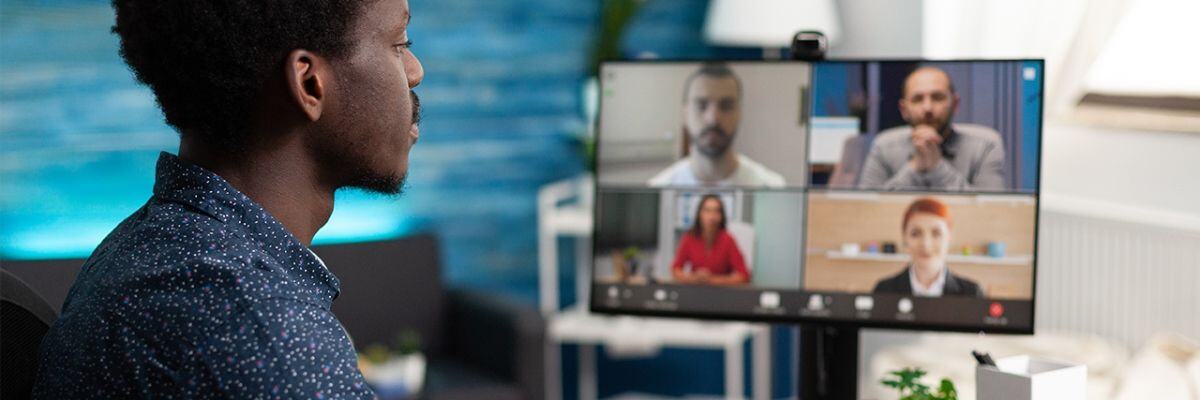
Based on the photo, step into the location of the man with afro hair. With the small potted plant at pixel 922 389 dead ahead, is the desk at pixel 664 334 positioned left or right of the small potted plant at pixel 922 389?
left

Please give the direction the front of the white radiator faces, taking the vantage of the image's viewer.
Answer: facing the viewer and to the left of the viewer

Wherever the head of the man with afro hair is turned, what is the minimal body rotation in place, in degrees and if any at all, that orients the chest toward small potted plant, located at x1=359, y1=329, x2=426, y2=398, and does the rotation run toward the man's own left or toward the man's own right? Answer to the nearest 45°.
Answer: approximately 45° to the man's own left

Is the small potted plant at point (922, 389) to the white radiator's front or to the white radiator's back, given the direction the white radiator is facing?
to the front

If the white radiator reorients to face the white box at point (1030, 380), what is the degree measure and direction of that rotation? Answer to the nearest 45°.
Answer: approximately 45° to its left

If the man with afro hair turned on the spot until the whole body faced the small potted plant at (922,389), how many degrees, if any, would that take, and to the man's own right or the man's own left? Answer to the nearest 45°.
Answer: approximately 45° to the man's own right

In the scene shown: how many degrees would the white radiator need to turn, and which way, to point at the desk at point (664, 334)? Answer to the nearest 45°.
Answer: approximately 45° to its right

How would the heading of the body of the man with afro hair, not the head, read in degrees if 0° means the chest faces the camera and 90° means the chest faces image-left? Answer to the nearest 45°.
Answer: approximately 225°
